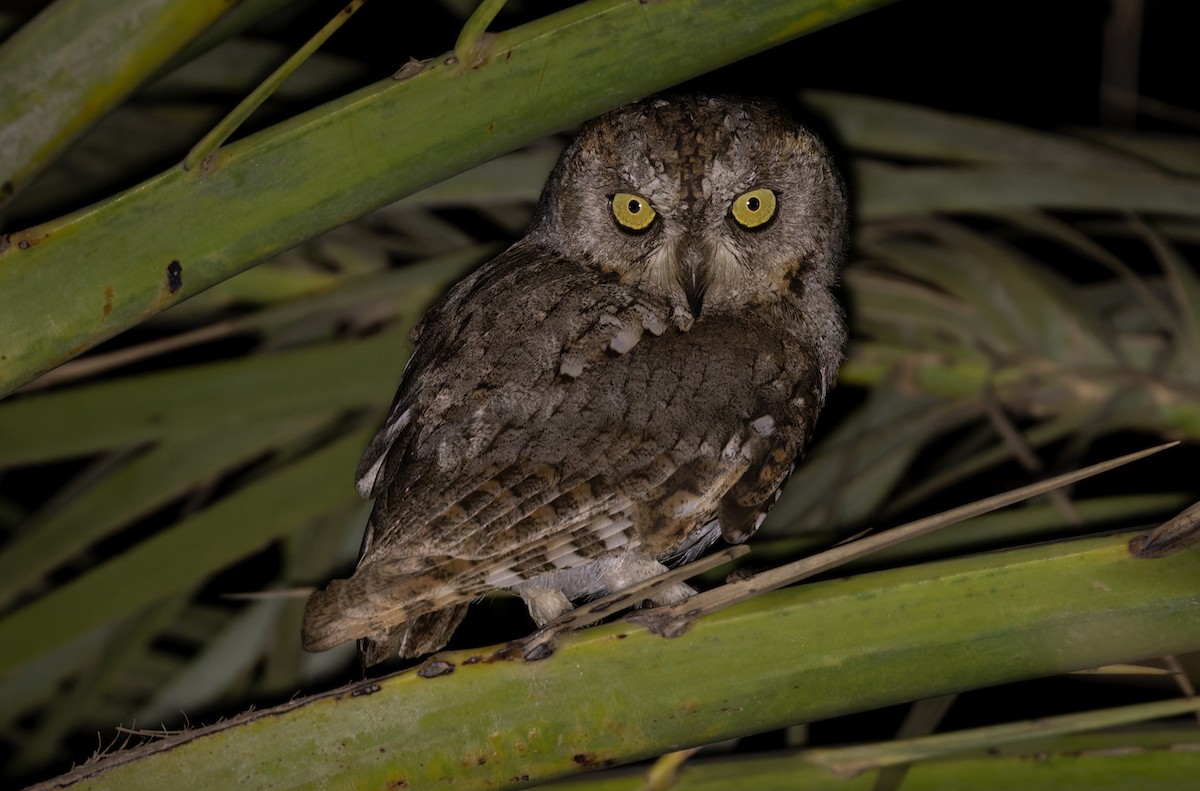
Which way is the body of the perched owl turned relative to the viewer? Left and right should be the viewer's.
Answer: facing away from the viewer and to the right of the viewer
